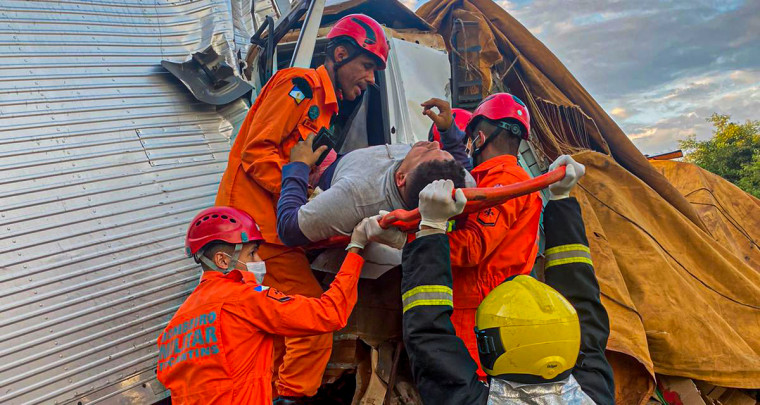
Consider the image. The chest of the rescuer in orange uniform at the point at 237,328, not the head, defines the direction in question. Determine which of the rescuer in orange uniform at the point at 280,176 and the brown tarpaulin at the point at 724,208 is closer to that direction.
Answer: the brown tarpaulin

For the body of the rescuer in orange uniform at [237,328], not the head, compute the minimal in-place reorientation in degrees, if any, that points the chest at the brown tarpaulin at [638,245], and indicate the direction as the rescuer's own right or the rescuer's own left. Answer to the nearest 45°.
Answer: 0° — they already face it

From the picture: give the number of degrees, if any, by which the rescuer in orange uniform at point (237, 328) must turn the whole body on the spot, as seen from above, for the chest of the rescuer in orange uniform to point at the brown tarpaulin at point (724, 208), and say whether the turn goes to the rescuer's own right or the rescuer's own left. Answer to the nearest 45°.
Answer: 0° — they already face it

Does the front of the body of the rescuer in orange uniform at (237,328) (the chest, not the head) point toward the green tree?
yes

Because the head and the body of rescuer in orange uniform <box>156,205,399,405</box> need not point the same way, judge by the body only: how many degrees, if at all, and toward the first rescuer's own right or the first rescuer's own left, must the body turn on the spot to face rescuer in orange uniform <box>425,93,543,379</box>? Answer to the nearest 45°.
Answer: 0° — they already face them

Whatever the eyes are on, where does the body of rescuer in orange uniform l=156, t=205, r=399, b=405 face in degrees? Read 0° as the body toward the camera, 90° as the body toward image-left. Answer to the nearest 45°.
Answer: approximately 225°

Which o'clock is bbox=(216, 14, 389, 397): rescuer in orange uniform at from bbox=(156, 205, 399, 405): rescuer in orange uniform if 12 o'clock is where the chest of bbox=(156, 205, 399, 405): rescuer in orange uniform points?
bbox=(216, 14, 389, 397): rescuer in orange uniform is roughly at 10 o'clock from bbox=(156, 205, 399, 405): rescuer in orange uniform.

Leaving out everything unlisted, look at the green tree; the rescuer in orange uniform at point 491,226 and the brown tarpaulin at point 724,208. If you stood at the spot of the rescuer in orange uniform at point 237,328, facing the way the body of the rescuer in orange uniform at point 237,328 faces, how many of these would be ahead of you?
3
